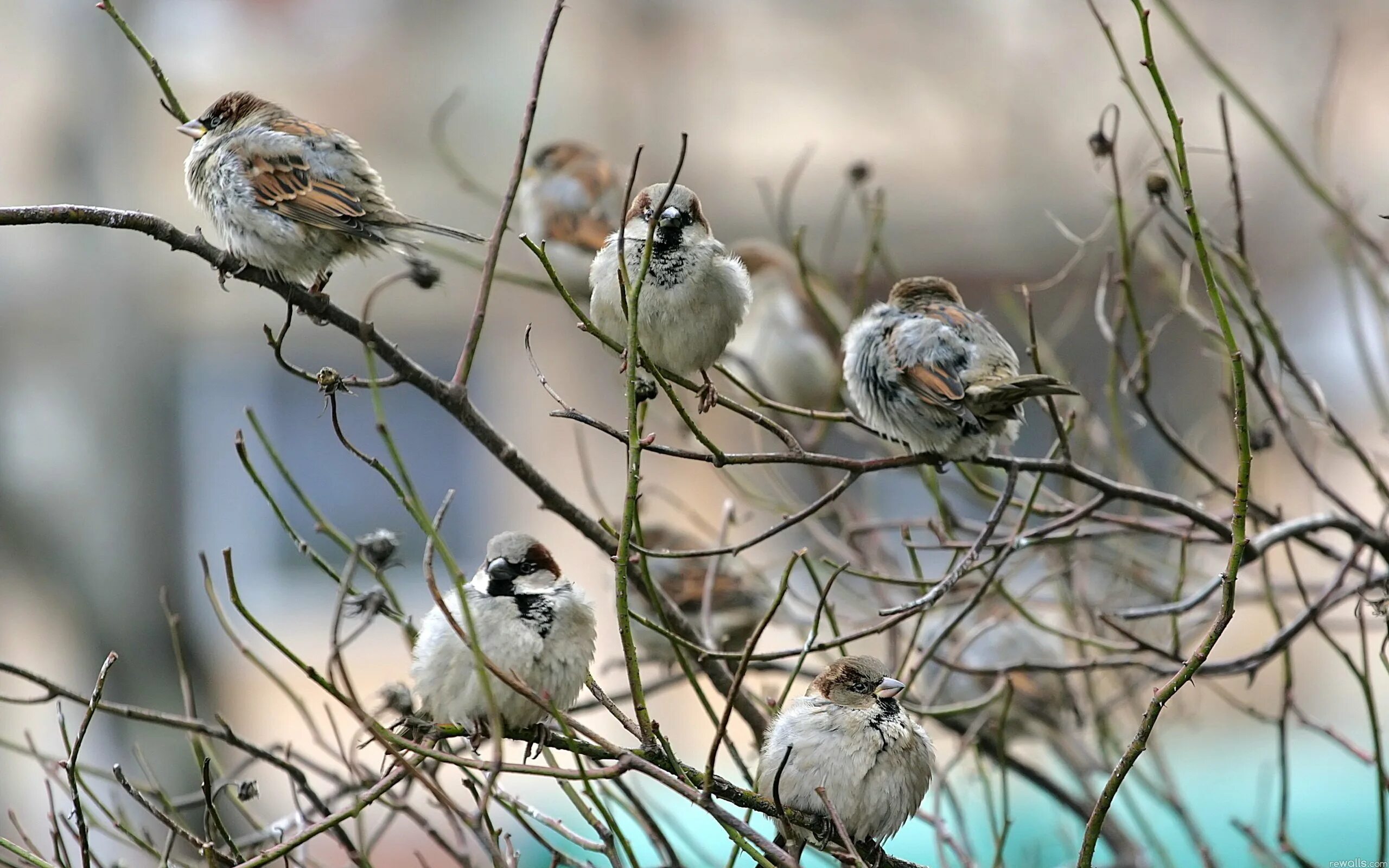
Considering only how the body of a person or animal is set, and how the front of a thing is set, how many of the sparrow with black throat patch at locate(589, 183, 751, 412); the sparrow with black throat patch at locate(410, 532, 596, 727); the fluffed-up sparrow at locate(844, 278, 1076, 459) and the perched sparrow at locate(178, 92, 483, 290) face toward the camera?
2

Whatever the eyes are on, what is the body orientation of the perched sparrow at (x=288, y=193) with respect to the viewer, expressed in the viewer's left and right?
facing to the left of the viewer

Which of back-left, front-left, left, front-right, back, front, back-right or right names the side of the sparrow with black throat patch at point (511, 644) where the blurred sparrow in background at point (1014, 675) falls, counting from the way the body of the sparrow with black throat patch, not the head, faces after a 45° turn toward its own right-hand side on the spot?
back

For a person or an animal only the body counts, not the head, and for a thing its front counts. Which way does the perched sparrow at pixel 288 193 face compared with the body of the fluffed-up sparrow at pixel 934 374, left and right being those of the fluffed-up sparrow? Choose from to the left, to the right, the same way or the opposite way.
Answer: to the left

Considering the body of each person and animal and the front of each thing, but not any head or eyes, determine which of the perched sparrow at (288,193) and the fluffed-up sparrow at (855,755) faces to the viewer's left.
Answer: the perched sparrow

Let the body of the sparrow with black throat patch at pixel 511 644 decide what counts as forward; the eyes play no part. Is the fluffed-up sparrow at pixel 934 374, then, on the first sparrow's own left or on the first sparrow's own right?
on the first sparrow's own left

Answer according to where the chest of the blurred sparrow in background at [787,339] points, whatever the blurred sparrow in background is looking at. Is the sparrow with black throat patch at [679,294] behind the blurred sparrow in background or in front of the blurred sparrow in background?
in front
